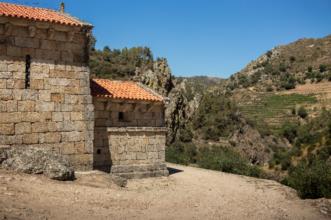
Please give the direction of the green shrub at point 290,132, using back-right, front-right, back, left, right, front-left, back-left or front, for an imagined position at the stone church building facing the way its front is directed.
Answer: back-right

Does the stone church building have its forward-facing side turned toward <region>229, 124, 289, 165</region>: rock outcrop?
no

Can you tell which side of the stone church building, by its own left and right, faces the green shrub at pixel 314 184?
back

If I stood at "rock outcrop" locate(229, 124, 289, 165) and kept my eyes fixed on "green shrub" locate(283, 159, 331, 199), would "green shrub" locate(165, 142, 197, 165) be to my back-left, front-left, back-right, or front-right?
front-right

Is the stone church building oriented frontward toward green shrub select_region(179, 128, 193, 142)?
no

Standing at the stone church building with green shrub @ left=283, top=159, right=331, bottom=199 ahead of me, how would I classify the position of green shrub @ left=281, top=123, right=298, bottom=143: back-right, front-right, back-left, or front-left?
front-left

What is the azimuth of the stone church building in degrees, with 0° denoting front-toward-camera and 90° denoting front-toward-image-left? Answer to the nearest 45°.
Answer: approximately 90°
